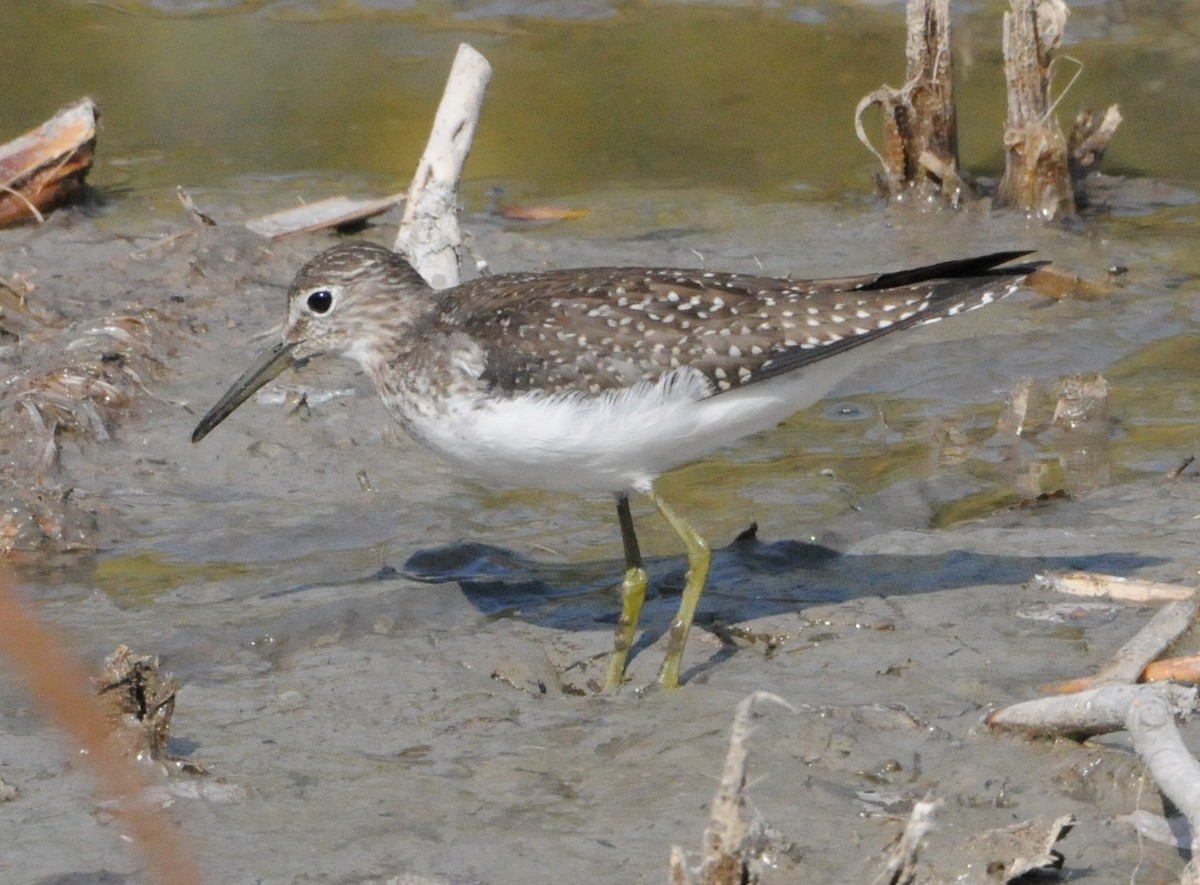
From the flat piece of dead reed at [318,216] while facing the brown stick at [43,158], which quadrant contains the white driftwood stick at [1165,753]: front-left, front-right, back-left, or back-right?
back-left

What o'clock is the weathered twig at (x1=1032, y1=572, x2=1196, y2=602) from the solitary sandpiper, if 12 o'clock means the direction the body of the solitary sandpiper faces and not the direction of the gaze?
The weathered twig is roughly at 6 o'clock from the solitary sandpiper.

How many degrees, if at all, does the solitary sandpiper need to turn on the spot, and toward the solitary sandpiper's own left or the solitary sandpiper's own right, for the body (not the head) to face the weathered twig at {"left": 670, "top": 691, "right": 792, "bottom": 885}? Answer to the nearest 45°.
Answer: approximately 90° to the solitary sandpiper's own left

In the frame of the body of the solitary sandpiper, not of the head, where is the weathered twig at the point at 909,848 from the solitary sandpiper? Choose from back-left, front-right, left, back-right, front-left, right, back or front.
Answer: left

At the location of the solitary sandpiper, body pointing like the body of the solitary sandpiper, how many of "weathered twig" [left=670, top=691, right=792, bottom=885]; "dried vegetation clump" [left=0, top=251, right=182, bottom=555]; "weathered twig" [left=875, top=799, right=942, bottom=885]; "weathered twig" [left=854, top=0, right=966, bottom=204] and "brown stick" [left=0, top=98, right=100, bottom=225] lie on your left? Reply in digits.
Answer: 2

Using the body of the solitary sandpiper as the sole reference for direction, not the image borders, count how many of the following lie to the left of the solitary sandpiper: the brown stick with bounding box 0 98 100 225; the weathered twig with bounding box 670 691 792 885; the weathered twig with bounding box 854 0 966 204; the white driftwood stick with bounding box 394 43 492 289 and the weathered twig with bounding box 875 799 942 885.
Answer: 2

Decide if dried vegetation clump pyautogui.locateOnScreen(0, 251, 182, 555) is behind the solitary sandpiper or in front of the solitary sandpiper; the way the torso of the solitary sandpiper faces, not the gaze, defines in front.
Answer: in front

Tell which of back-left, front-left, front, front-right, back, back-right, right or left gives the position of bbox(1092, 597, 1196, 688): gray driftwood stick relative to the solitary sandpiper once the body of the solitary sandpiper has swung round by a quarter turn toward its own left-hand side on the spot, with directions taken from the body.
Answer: front-left

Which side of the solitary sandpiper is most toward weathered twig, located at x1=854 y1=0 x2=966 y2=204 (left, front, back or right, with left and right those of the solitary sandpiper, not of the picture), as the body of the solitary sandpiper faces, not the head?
right

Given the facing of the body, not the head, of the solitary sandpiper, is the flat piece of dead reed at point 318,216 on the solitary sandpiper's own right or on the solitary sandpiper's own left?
on the solitary sandpiper's own right

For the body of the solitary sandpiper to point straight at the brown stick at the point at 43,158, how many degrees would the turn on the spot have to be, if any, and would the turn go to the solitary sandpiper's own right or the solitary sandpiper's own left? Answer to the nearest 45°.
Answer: approximately 45° to the solitary sandpiper's own right

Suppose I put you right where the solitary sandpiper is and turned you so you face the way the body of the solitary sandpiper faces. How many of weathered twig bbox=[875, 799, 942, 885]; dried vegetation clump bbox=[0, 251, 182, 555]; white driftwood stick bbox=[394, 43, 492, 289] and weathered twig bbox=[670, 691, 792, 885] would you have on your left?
2

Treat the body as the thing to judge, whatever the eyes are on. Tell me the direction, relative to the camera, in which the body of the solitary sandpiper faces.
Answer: to the viewer's left
